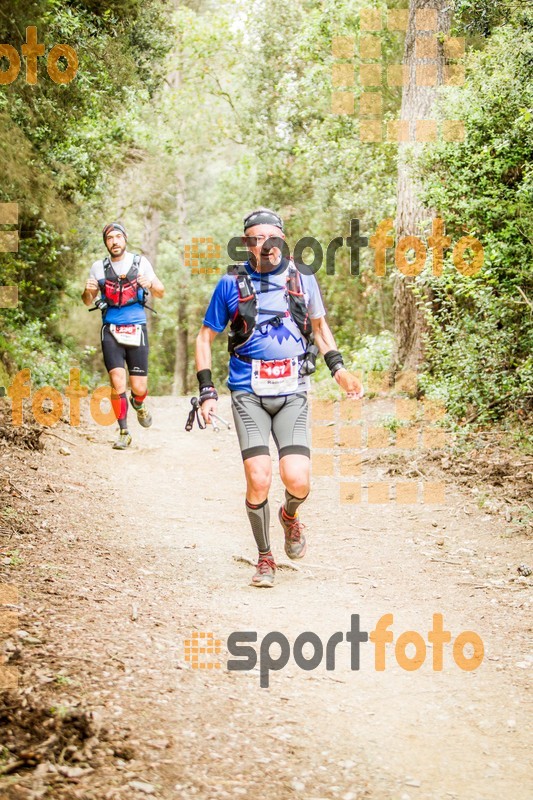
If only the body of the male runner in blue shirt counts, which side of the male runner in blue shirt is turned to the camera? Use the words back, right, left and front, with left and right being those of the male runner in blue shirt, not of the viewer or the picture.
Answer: front

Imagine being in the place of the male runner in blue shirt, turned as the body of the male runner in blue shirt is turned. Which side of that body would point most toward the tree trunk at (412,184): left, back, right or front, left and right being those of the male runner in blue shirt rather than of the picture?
back
